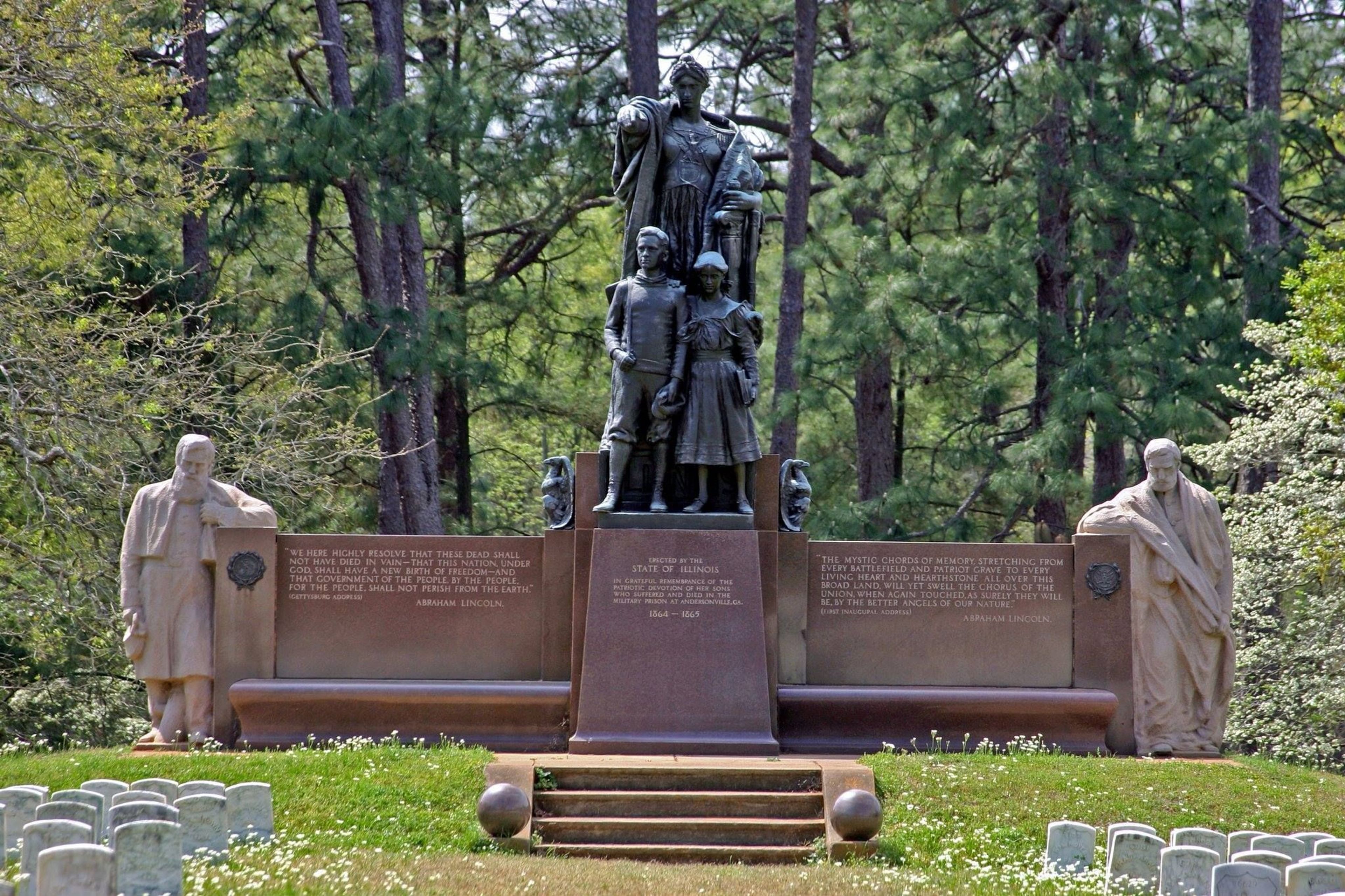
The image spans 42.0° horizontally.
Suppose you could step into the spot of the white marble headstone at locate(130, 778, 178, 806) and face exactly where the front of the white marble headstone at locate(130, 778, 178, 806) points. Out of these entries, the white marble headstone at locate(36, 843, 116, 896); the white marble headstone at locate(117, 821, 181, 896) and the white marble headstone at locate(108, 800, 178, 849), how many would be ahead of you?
3

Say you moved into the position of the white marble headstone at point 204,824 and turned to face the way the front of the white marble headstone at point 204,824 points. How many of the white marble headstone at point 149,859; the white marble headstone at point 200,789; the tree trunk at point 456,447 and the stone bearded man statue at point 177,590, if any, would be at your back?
3

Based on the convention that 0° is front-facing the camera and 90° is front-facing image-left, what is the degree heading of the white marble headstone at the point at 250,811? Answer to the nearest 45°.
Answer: approximately 0°

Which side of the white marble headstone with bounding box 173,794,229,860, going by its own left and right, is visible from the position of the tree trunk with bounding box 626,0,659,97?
back

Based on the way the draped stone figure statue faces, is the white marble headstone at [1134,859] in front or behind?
in front

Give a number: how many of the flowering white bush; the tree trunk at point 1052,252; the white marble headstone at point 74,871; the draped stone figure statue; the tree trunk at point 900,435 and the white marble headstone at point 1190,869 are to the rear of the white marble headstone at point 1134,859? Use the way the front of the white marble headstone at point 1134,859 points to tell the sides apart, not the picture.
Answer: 4

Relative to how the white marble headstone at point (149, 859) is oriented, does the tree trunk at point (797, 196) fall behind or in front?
behind

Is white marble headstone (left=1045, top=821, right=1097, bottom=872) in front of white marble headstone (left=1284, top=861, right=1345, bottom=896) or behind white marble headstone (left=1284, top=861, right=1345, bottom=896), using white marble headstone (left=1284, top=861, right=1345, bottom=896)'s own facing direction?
behind
